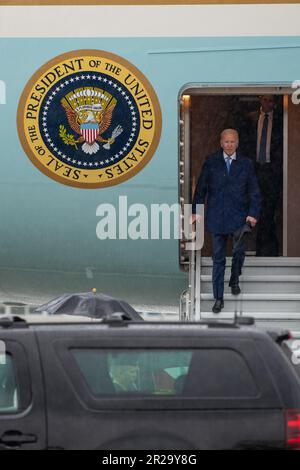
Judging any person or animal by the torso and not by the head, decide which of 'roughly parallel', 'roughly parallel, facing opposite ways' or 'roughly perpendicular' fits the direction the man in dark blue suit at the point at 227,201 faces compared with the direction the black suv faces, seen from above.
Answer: roughly perpendicular

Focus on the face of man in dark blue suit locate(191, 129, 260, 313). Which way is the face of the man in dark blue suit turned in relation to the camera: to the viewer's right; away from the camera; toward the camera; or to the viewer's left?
toward the camera

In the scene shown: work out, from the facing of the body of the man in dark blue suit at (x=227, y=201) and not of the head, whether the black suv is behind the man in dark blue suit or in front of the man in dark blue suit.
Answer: in front

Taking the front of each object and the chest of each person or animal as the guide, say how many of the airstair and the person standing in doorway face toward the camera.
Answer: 2

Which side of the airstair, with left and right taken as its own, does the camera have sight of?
front

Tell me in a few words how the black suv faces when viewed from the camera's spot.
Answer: facing to the left of the viewer

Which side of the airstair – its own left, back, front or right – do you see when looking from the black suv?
front

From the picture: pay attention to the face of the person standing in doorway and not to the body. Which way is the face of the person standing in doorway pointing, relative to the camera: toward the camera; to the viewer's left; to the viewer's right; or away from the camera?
toward the camera

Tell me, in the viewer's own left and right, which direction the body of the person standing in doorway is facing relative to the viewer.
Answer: facing the viewer

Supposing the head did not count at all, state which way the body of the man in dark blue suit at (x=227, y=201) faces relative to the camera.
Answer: toward the camera

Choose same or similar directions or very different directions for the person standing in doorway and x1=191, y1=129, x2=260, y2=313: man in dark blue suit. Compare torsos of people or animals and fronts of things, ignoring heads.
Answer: same or similar directions

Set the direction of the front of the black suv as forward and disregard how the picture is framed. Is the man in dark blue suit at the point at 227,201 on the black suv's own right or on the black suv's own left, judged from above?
on the black suv's own right

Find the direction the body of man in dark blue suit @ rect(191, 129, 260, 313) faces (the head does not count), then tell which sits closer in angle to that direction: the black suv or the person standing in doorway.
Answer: the black suv

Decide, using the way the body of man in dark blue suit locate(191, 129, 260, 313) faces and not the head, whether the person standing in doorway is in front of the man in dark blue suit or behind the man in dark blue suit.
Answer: behind

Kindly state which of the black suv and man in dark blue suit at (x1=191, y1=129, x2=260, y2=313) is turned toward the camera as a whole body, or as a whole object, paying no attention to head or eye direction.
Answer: the man in dark blue suit

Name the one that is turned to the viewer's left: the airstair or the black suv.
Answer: the black suv
